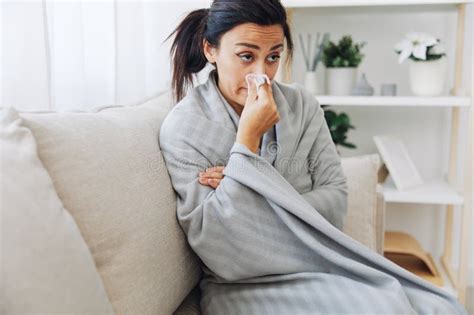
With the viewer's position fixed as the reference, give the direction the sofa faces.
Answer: facing the viewer and to the right of the viewer

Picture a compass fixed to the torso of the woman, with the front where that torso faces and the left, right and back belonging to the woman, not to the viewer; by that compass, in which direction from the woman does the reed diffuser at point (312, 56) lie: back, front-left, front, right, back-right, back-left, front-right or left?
back-left

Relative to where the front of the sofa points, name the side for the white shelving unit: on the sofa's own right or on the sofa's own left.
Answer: on the sofa's own left

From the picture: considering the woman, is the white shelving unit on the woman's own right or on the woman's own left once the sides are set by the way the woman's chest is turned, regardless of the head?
on the woman's own left

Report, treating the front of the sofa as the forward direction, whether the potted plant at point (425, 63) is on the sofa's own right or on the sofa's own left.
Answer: on the sofa's own left

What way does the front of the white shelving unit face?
toward the camera

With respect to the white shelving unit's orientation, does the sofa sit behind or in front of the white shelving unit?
in front

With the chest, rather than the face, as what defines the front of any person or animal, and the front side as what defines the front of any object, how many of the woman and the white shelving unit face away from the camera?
0
